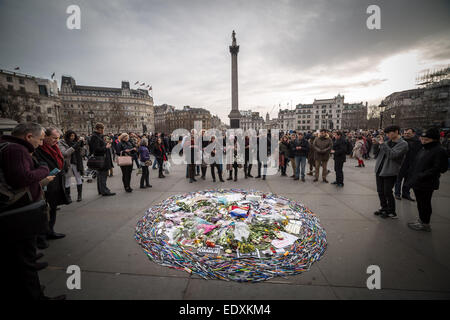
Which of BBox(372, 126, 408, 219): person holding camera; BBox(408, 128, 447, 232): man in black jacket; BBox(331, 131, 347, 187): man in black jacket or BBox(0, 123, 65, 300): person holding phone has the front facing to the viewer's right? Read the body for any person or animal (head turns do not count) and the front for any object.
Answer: BBox(0, 123, 65, 300): person holding phone

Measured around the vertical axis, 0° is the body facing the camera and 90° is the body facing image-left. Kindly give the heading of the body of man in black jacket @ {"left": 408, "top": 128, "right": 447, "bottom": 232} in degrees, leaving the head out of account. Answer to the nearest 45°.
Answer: approximately 90°

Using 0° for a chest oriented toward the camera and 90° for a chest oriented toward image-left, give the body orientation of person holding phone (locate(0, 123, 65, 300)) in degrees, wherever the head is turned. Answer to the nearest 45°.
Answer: approximately 270°

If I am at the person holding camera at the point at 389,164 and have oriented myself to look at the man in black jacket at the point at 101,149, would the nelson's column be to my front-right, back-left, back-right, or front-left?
front-right

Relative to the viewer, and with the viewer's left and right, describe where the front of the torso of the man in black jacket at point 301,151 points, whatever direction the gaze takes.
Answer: facing the viewer

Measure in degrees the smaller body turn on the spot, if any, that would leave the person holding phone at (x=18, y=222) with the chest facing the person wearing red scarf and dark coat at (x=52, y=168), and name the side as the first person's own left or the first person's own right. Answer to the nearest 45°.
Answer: approximately 90° to the first person's own left

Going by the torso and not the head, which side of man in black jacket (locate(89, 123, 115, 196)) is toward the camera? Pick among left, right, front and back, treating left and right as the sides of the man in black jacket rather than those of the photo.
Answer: right

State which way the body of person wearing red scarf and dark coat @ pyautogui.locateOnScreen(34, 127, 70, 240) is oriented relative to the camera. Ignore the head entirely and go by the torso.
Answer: to the viewer's right

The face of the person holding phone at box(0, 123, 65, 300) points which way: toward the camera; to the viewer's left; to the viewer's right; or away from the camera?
to the viewer's right
